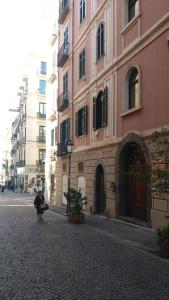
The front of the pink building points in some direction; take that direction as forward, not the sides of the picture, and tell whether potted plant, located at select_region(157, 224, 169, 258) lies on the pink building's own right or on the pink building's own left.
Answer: on the pink building's own left

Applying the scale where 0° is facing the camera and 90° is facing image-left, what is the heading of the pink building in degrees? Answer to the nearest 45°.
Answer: approximately 45°
